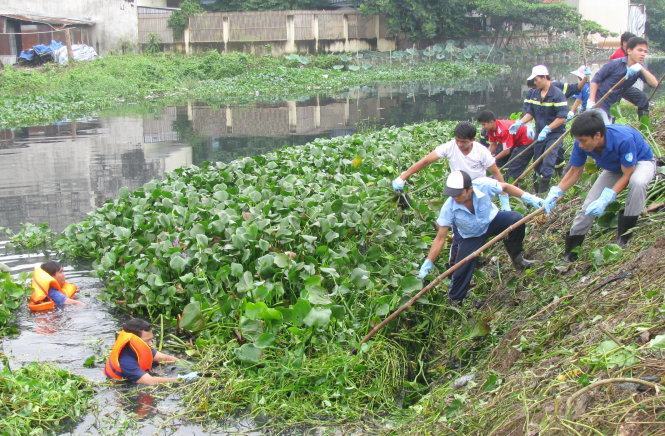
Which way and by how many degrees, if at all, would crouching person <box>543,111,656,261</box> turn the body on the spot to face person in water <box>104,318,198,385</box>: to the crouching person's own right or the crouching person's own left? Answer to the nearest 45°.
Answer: approximately 45° to the crouching person's own right

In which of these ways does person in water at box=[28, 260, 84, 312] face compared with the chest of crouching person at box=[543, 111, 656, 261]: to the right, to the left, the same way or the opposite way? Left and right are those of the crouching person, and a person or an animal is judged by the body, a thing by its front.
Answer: the opposite way

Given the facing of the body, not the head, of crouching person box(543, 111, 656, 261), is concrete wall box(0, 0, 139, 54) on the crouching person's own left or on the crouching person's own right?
on the crouching person's own right

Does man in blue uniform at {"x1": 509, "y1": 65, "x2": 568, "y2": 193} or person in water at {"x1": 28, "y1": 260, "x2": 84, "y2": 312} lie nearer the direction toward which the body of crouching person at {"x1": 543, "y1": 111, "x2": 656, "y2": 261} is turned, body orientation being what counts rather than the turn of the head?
the person in water

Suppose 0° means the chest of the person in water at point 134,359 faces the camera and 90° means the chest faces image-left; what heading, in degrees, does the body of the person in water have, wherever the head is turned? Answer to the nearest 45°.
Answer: approximately 270°

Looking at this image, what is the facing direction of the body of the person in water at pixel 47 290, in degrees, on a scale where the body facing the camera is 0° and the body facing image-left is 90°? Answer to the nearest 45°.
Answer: approximately 270°

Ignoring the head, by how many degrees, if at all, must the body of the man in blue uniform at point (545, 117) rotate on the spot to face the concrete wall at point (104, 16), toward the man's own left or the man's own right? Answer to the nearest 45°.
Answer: approximately 90° to the man's own right

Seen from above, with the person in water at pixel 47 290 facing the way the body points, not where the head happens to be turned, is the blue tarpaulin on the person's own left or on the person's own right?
on the person's own left

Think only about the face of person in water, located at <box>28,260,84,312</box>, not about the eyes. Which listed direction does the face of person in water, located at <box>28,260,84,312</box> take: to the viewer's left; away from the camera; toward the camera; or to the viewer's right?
to the viewer's right
